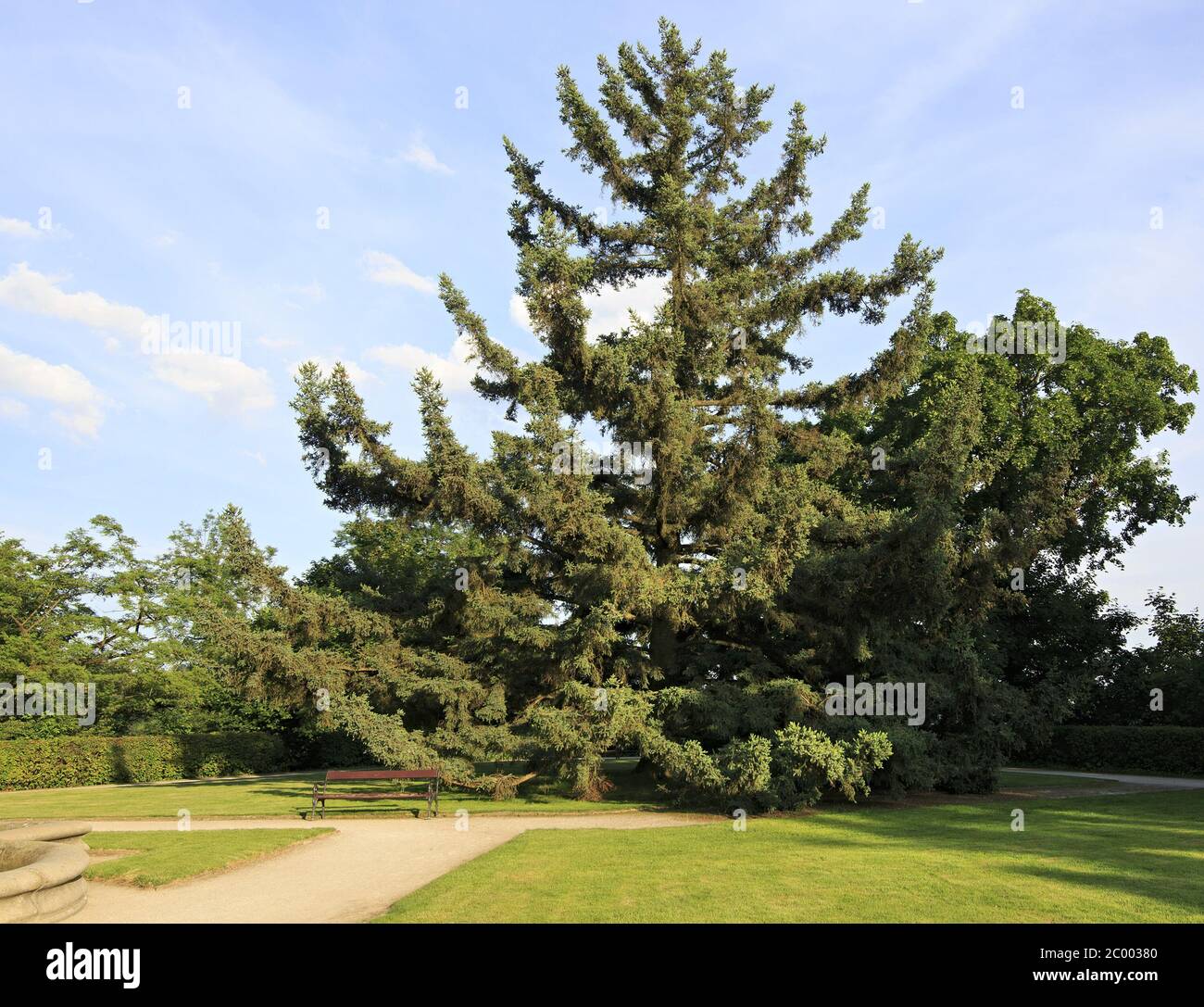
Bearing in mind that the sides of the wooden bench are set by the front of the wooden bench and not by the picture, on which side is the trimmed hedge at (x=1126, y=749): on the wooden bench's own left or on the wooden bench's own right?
on the wooden bench's own left

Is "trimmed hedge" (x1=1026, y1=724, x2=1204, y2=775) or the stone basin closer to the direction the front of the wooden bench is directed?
the stone basin

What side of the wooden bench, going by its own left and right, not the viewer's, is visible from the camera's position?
front

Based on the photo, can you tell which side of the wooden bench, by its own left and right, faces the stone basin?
front

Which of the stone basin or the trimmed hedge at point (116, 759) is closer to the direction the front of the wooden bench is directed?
the stone basin

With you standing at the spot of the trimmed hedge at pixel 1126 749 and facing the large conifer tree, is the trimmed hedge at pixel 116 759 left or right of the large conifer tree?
right

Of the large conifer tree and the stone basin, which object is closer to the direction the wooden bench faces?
the stone basin
